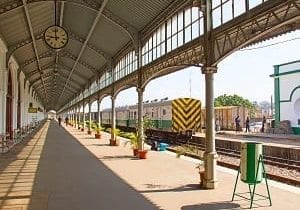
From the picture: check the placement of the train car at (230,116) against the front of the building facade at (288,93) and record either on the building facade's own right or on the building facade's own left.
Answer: on the building facade's own right

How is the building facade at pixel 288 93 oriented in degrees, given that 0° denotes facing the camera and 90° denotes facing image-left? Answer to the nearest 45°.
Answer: approximately 45°

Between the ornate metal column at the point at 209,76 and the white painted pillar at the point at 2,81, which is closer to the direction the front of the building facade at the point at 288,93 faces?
the white painted pillar

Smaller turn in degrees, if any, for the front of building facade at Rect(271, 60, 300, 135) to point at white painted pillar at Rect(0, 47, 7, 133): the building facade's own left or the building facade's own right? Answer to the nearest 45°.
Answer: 0° — it already faces it

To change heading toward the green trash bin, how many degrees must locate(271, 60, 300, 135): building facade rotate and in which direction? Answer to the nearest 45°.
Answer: approximately 45° to its left

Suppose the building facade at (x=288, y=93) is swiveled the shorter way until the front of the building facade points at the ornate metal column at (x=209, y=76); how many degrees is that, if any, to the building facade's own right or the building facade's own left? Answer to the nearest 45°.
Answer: approximately 45° to the building facade's own left

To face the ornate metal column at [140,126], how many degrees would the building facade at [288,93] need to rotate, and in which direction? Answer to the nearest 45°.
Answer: approximately 45° to its left
